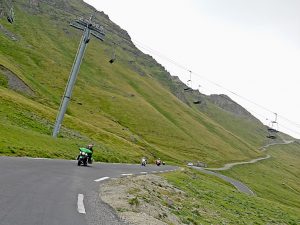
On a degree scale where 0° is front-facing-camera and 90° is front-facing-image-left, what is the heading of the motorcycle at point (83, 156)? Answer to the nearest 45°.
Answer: approximately 45°
